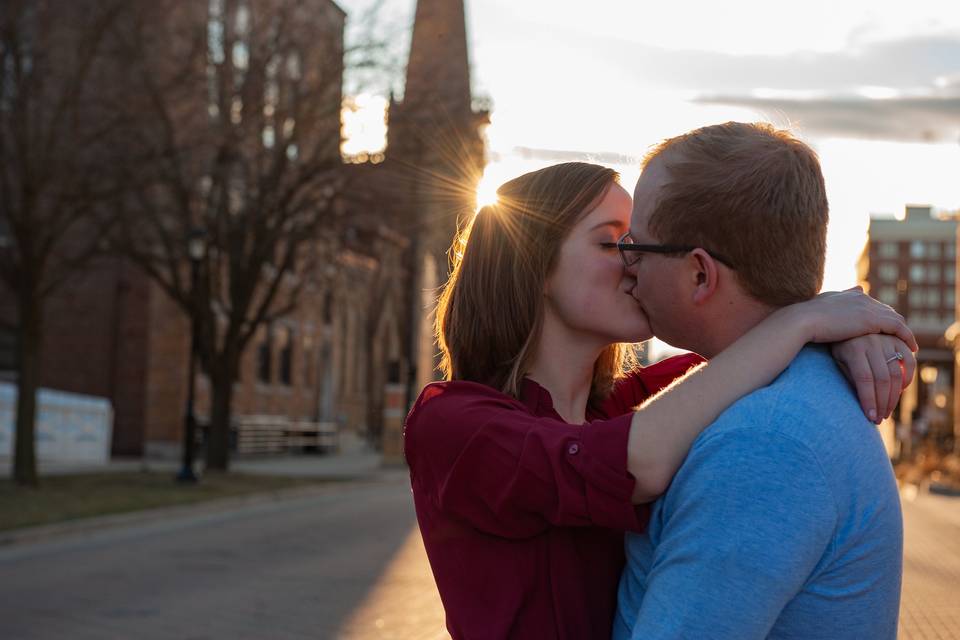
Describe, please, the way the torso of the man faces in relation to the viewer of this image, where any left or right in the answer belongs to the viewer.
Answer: facing away from the viewer and to the left of the viewer

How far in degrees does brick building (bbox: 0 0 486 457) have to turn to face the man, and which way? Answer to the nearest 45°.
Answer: approximately 45° to its right

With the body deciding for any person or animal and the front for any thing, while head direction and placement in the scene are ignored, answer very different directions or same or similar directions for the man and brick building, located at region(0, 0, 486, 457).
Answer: very different directions

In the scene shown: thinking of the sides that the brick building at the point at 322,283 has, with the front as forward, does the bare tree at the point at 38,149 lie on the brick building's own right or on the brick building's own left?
on the brick building's own right

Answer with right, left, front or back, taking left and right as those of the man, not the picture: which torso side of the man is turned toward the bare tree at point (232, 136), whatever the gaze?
front

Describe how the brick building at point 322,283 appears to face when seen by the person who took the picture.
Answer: facing the viewer and to the right of the viewer

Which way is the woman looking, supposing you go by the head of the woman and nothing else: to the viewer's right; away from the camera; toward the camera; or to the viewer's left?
to the viewer's right

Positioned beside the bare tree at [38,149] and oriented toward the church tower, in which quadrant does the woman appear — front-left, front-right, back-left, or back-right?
back-right

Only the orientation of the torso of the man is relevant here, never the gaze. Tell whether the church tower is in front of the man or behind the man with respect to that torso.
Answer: in front

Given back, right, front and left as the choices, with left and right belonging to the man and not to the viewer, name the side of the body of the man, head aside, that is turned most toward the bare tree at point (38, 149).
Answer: front

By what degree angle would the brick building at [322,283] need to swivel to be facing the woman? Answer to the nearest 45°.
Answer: approximately 45° to its right
